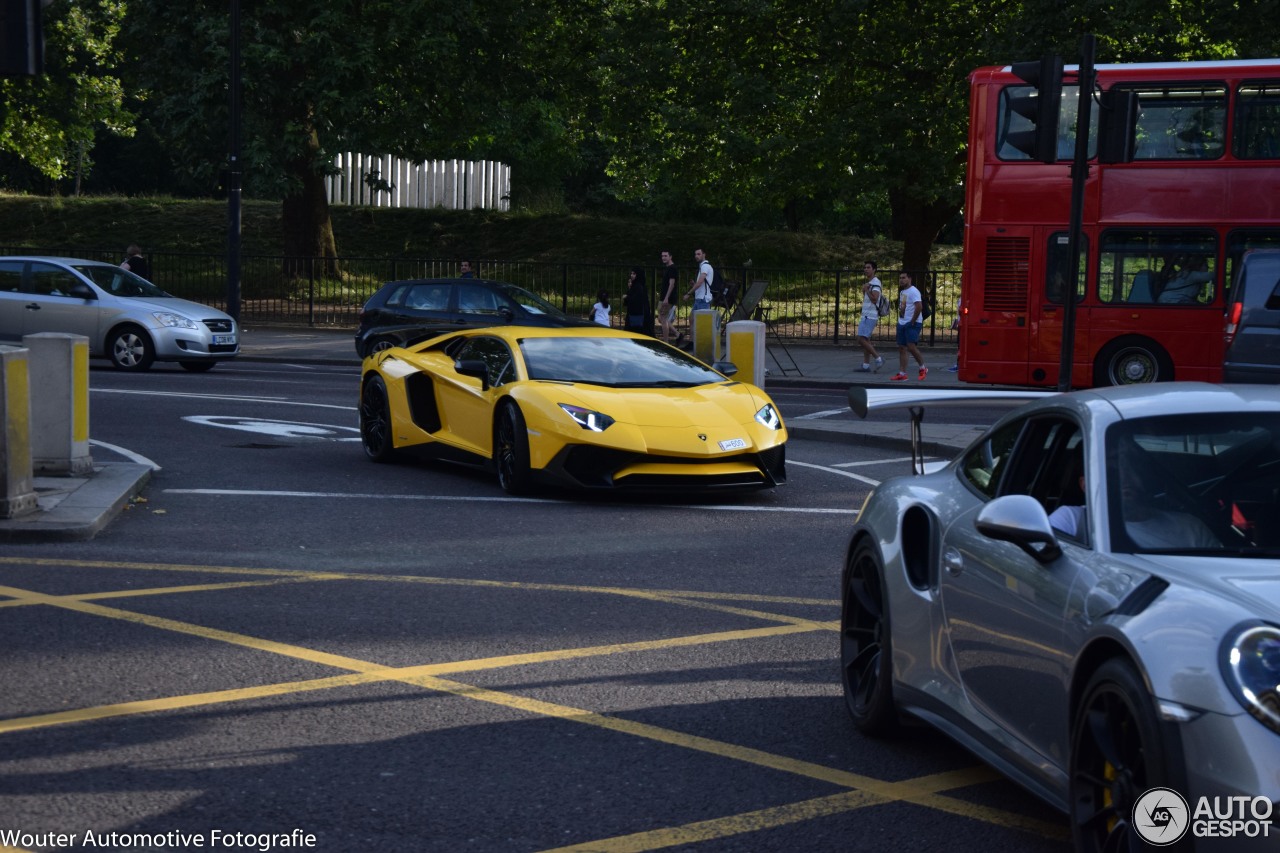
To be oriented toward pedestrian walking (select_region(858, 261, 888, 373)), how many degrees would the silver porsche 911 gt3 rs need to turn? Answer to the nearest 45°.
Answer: approximately 135° to its left

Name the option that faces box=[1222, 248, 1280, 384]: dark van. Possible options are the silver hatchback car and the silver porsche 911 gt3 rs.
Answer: the silver hatchback car

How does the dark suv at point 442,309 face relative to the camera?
to the viewer's right

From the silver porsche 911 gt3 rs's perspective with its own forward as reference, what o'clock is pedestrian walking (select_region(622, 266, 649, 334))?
The pedestrian walking is roughly at 7 o'clock from the silver porsche 911 gt3 rs.

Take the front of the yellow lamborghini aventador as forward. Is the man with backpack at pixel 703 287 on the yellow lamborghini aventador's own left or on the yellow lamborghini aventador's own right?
on the yellow lamborghini aventador's own left

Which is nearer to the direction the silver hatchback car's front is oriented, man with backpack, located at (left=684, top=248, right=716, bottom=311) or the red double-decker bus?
the red double-decker bus

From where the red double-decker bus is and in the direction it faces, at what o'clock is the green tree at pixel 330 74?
The green tree is roughly at 7 o'clock from the red double-decker bus.

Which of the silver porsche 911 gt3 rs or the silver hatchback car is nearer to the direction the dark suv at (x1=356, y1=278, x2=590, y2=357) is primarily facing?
the silver porsche 911 gt3 rs

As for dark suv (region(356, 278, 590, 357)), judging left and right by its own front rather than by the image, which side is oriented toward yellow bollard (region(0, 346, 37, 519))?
right

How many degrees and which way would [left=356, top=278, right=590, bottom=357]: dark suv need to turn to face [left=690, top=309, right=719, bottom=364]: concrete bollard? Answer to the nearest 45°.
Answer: approximately 45° to its right

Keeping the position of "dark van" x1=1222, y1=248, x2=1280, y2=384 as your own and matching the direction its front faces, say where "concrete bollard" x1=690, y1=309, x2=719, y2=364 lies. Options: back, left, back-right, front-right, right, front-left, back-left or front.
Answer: back-left

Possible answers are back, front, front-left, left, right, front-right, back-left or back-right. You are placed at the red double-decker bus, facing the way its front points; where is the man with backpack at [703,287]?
back-left

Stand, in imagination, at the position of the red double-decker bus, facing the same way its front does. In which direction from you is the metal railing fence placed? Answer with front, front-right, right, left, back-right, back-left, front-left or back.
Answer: back-left
